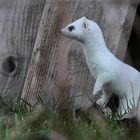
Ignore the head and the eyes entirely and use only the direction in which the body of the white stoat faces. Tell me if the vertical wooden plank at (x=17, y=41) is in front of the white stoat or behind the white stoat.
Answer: in front

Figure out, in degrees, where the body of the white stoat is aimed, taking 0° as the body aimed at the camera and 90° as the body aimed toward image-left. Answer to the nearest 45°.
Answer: approximately 90°

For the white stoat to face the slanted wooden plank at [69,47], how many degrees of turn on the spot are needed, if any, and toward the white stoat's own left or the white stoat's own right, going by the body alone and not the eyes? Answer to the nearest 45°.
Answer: approximately 45° to the white stoat's own right
